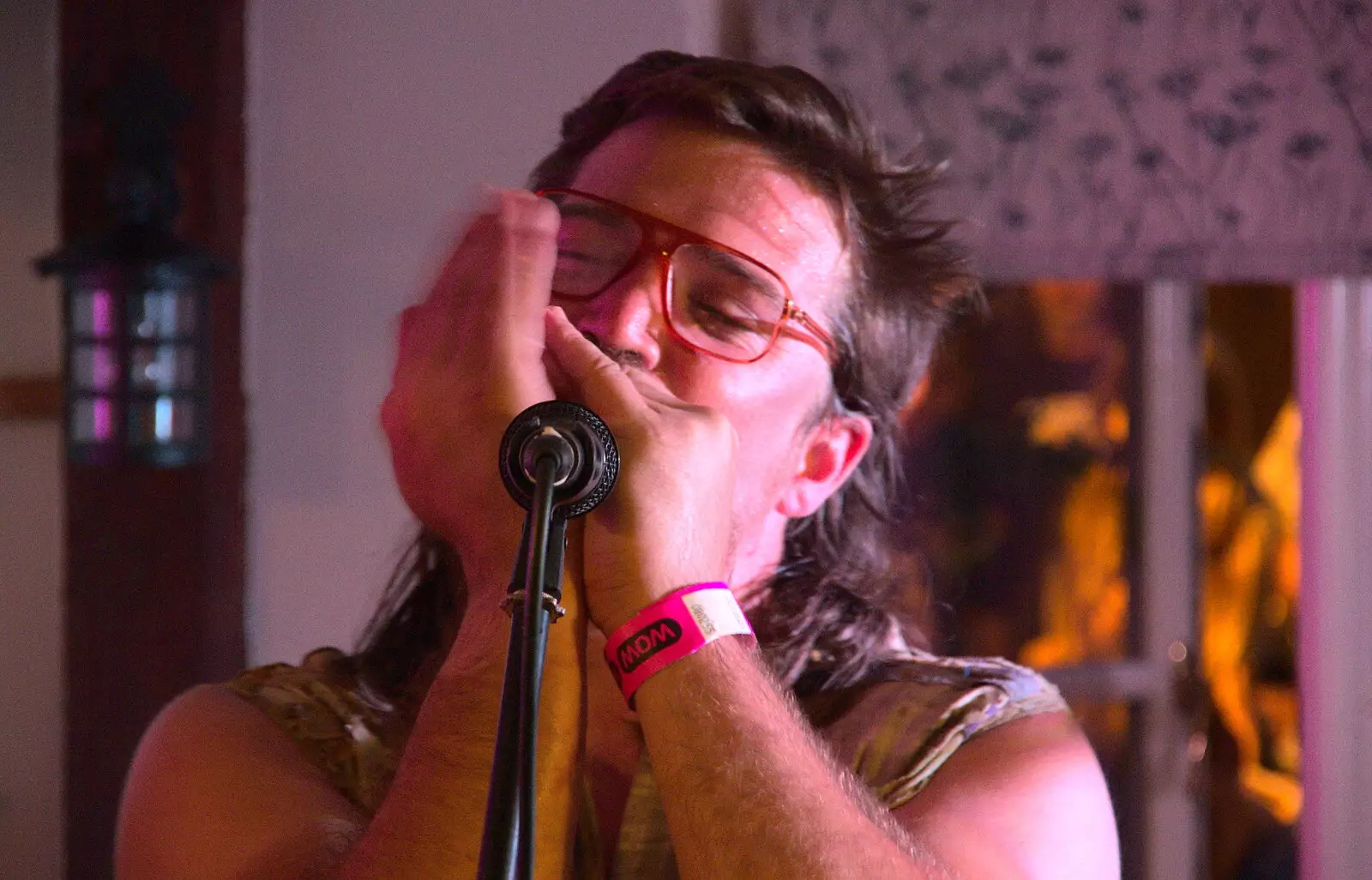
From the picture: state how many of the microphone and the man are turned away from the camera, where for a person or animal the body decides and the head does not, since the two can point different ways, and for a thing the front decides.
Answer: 1

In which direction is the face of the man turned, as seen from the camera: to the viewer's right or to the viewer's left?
to the viewer's left

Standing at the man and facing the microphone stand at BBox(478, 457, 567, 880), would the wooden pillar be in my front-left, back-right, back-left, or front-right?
back-right

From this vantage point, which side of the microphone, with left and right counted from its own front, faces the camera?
back

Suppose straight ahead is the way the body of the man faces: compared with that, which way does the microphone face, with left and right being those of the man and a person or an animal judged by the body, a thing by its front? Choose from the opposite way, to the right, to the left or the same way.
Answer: the opposite way

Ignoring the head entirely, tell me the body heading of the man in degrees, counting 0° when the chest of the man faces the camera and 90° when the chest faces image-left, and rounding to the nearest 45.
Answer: approximately 0°

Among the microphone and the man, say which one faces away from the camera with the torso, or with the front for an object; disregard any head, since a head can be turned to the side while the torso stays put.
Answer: the microphone

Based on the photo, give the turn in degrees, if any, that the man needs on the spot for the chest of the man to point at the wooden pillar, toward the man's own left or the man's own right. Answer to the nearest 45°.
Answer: approximately 135° to the man's own right
